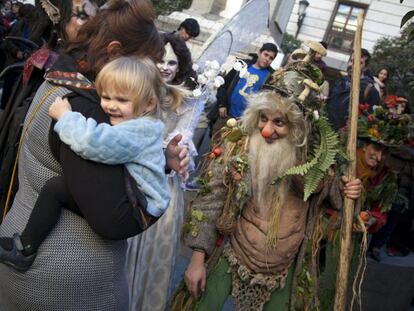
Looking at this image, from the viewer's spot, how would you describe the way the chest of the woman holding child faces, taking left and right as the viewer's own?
facing to the right of the viewer

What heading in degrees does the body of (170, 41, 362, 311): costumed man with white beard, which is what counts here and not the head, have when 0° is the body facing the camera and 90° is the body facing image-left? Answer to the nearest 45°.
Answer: approximately 0°

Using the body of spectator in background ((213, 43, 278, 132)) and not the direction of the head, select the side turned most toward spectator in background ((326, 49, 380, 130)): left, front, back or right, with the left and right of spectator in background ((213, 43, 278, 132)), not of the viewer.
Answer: left

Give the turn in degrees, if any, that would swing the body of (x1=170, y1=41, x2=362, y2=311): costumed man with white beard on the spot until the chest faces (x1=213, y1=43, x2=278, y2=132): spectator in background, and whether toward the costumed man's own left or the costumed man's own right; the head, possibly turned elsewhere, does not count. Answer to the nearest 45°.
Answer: approximately 180°

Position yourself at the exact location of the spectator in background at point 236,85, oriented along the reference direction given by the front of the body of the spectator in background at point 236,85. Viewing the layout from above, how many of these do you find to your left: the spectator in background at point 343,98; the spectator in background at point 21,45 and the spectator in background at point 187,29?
1

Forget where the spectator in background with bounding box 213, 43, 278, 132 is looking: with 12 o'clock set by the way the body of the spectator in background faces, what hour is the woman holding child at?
The woman holding child is roughly at 12 o'clock from the spectator in background.

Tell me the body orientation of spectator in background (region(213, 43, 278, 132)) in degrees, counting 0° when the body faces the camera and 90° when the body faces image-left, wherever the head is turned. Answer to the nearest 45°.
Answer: approximately 0°

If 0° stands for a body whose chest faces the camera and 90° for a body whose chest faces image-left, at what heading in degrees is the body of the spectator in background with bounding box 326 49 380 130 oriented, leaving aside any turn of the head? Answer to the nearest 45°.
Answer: approximately 45°
